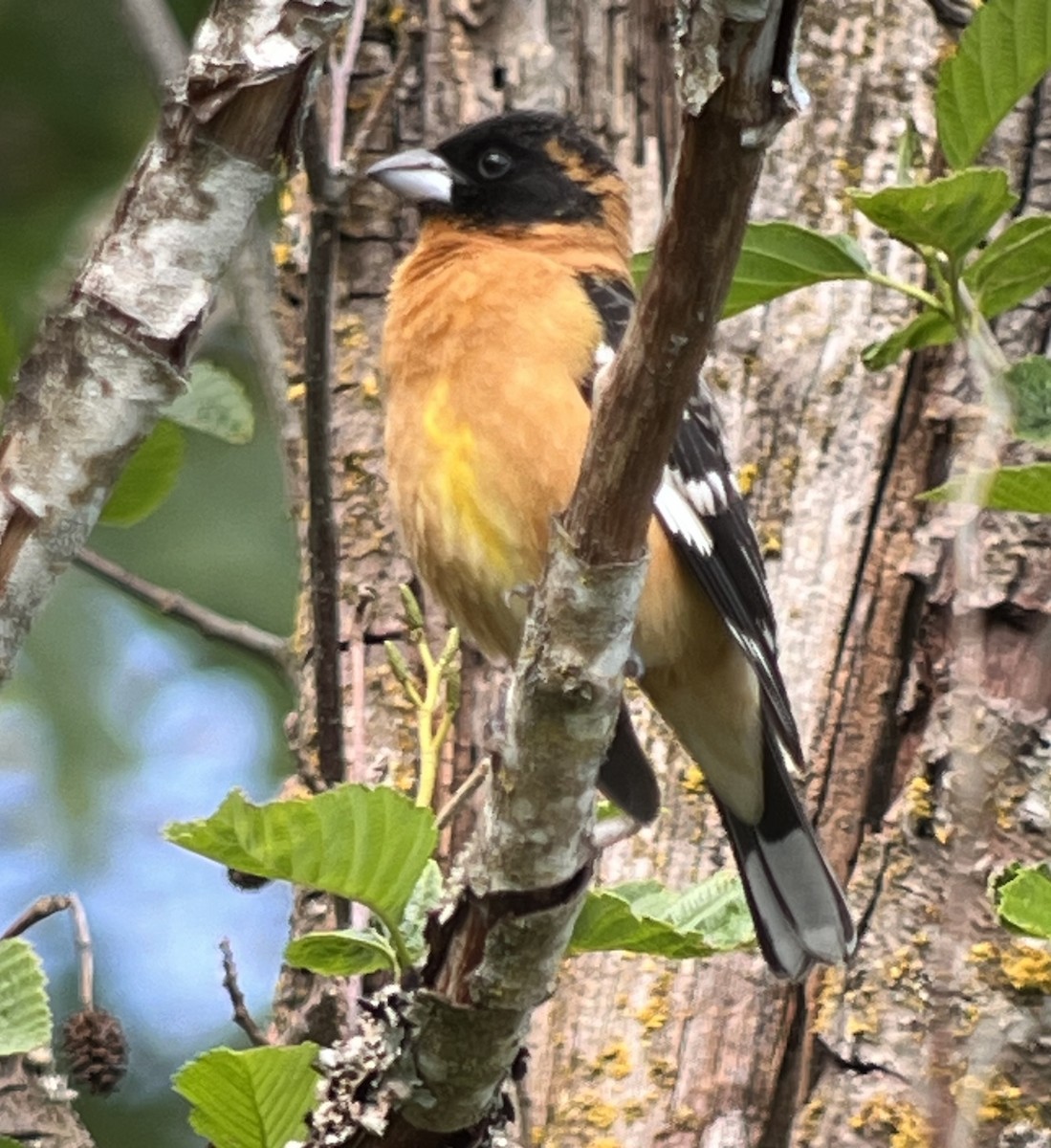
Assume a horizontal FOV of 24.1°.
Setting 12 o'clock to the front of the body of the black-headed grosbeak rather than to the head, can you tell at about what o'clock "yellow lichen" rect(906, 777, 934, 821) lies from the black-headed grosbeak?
The yellow lichen is roughly at 7 o'clock from the black-headed grosbeak.

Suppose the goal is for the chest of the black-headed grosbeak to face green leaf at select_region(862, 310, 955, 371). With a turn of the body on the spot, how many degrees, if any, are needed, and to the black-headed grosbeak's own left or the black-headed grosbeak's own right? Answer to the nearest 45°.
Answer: approximately 90° to the black-headed grosbeak's own left

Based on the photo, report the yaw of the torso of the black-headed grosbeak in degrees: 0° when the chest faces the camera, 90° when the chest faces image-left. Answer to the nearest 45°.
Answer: approximately 45°

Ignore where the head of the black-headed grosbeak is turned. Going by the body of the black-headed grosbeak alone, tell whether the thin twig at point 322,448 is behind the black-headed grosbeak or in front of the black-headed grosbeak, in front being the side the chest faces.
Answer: in front

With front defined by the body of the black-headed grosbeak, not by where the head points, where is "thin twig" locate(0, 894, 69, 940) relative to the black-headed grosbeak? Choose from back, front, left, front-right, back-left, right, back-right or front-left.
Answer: front
